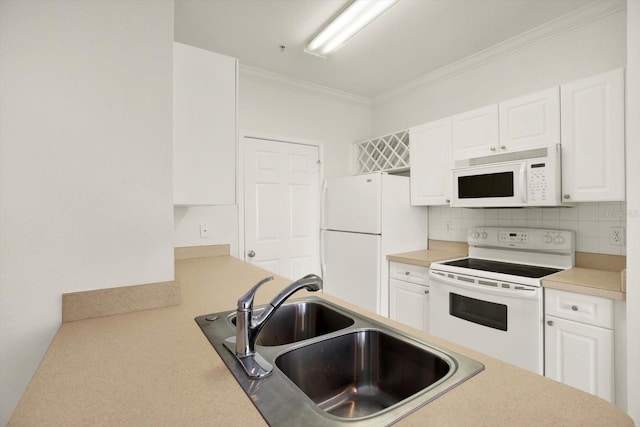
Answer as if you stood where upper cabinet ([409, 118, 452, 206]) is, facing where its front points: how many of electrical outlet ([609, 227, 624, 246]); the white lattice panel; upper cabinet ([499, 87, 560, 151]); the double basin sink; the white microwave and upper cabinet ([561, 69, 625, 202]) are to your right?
1

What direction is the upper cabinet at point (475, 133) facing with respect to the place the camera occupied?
facing the viewer and to the left of the viewer

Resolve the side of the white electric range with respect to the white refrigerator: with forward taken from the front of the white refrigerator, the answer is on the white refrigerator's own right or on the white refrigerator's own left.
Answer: on the white refrigerator's own left

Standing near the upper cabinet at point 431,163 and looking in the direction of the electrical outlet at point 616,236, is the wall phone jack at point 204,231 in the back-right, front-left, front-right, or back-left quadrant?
back-right

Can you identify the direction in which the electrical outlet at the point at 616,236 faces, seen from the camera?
facing the viewer

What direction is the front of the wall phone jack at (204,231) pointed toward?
toward the camera

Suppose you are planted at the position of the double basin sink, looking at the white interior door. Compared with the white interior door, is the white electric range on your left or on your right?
right

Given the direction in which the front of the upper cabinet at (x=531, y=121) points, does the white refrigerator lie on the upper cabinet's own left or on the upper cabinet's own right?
on the upper cabinet's own right

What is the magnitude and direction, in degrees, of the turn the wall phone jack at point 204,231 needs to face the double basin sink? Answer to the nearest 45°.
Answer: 0° — it already faces it

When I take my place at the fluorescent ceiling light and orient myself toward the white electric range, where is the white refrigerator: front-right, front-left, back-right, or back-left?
front-left
